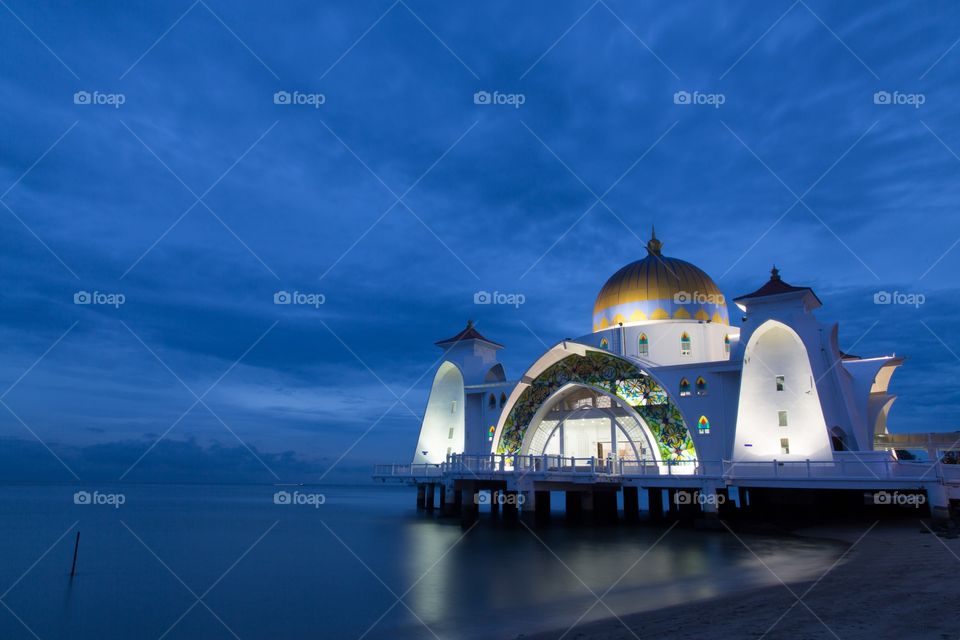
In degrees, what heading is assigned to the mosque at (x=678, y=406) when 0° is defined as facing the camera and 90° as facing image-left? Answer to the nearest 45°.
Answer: approximately 45°
